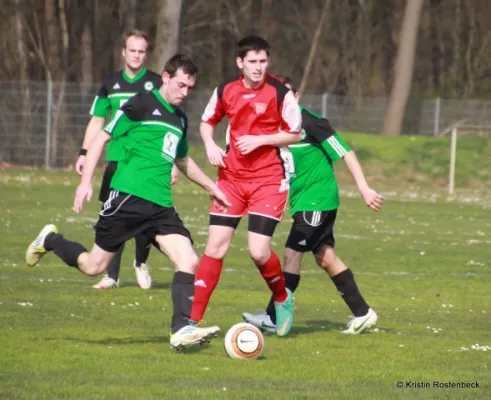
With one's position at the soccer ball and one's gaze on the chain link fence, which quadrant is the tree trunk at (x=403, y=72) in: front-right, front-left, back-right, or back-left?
front-right

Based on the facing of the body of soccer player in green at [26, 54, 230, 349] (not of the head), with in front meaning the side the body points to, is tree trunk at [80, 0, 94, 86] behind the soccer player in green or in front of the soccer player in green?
behind

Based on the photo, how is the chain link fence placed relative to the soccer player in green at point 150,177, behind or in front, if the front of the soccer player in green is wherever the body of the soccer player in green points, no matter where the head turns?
behind

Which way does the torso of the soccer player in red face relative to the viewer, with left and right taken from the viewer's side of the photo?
facing the viewer

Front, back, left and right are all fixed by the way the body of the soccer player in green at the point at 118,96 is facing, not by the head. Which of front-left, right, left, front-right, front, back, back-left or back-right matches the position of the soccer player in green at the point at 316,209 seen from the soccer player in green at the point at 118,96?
front-left

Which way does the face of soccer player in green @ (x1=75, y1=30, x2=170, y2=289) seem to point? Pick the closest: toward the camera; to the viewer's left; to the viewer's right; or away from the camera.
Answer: toward the camera

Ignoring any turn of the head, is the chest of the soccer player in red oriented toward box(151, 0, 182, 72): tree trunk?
no

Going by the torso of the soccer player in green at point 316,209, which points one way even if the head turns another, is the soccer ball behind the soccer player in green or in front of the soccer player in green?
in front

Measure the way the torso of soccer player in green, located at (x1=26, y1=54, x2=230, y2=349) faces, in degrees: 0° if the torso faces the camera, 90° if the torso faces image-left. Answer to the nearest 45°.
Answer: approximately 315°

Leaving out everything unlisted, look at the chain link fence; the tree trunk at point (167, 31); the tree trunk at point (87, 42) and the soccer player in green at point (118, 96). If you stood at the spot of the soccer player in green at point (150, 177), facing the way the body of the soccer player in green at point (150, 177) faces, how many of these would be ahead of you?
0
